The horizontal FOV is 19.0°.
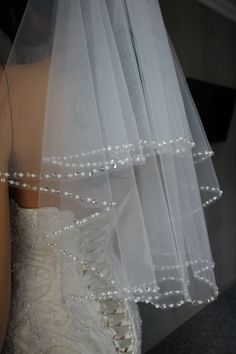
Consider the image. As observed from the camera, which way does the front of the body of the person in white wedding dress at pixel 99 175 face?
facing away from the viewer and to the left of the viewer
